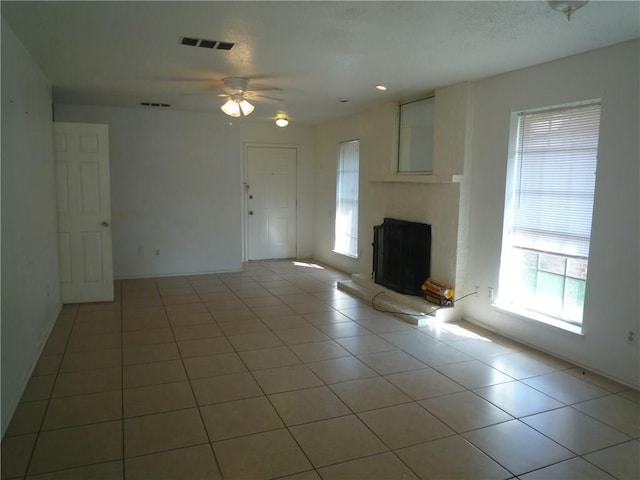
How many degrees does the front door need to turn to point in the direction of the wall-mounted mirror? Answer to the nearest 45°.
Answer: approximately 45° to its left

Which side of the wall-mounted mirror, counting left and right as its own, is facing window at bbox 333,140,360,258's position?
right

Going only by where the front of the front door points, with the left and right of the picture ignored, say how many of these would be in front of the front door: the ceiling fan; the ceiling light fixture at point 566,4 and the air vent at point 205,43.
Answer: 3

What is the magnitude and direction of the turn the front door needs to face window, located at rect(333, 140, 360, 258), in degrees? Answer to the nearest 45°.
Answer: approximately 45° to its left

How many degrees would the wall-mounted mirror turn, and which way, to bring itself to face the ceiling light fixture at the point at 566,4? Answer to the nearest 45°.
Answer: approximately 45° to its left

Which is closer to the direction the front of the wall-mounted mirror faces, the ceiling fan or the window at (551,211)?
the ceiling fan

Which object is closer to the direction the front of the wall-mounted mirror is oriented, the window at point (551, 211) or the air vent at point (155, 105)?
the air vent
